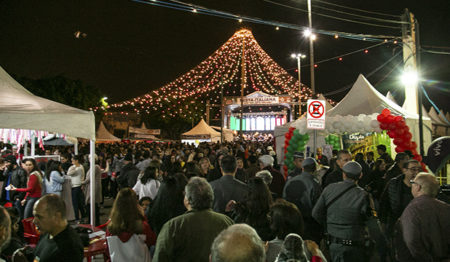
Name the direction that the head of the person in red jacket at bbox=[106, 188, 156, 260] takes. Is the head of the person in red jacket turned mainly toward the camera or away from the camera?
away from the camera

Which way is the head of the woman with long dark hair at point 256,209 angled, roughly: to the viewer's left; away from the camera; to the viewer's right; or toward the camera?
away from the camera

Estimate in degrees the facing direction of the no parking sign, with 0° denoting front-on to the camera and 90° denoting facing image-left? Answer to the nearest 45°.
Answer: approximately 0°

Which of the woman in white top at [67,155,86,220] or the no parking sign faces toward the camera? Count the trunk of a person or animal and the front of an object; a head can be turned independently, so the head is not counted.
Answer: the no parking sign

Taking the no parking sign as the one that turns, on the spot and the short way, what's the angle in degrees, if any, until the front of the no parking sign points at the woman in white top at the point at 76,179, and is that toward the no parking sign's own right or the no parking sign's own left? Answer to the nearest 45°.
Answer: approximately 90° to the no parking sign's own right

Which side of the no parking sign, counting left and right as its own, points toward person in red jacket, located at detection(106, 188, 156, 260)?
front
